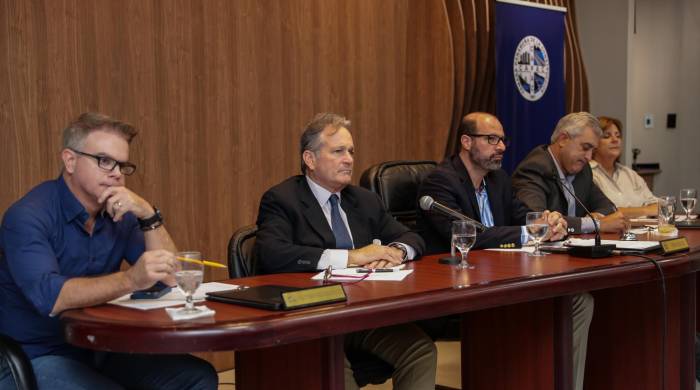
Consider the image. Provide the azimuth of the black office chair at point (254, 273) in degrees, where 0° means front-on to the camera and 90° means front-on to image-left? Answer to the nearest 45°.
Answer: approximately 315°

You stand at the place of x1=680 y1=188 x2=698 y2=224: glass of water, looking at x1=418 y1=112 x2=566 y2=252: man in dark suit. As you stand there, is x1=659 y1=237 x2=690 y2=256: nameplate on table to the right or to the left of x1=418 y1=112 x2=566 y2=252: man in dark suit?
left

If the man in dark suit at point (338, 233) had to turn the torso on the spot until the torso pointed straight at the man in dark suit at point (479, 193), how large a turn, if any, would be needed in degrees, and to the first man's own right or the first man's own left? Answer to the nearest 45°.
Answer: approximately 90° to the first man's own left

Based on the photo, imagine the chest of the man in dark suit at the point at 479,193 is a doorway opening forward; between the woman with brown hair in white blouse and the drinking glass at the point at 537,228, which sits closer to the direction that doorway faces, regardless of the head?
the drinking glass

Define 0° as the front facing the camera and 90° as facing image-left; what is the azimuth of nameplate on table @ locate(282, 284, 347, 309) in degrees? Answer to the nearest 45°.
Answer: approximately 315°

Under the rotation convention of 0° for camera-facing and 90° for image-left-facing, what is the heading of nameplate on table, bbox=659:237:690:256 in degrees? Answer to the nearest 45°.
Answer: approximately 315°
